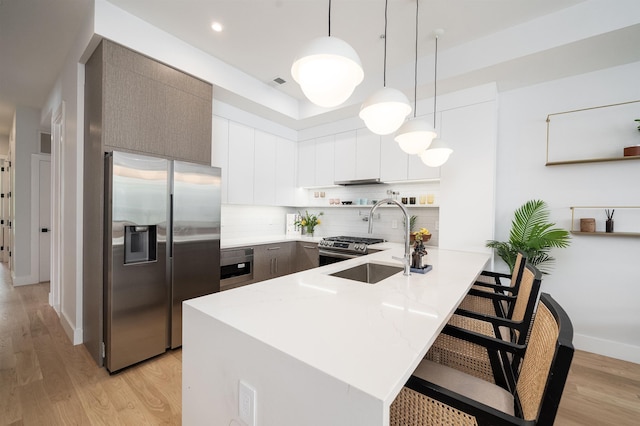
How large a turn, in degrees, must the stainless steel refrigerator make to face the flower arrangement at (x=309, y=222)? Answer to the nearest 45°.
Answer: approximately 90° to its left

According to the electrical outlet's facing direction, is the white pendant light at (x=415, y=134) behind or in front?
behind

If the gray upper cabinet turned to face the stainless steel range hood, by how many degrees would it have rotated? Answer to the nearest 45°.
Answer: approximately 45° to its left

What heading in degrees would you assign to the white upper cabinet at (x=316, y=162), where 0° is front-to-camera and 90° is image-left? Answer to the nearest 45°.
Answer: approximately 45°

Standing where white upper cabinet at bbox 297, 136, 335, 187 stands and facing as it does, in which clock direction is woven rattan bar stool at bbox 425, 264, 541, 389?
The woven rattan bar stool is roughly at 10 o'clock from the white upper cabinet.

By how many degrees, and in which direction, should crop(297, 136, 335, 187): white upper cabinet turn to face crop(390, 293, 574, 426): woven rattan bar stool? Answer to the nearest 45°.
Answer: approximately 45° to its left

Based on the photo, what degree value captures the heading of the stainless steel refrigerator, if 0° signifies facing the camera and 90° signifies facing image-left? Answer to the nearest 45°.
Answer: approximately 315°

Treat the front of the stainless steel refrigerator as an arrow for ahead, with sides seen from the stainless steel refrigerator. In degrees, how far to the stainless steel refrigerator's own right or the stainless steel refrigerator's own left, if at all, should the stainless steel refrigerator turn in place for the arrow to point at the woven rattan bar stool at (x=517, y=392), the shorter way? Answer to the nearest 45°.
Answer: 0° — it already faces it
